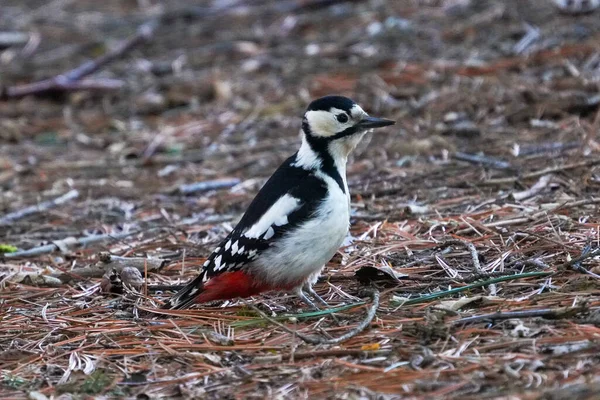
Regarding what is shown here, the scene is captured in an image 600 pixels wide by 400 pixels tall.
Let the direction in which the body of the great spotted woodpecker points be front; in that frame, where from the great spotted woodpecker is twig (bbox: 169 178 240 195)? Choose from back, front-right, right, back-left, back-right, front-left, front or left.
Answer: left

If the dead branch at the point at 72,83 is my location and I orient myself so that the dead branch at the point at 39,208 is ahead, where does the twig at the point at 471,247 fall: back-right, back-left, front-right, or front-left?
front-left

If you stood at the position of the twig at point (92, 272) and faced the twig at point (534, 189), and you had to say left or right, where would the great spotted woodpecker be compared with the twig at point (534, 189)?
right

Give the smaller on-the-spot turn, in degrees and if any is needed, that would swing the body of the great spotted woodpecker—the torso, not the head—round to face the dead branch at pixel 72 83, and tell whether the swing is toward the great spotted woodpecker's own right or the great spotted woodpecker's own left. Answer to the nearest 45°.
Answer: approximately 90° to the great spotted woodpecker's own left

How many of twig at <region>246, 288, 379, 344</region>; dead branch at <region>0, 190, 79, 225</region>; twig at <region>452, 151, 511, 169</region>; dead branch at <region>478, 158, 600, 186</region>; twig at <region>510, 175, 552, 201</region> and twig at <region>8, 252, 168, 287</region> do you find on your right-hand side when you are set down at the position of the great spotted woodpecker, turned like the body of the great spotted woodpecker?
1

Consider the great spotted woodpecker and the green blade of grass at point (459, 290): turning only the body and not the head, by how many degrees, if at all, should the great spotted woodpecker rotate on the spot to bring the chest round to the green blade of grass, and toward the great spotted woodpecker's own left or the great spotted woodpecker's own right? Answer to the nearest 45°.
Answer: approximately 45° to the great spotted woodpecker's own right

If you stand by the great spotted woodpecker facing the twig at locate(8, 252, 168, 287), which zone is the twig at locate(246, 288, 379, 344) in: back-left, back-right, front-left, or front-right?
back-left

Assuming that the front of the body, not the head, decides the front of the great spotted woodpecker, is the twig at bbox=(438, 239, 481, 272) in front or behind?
in front

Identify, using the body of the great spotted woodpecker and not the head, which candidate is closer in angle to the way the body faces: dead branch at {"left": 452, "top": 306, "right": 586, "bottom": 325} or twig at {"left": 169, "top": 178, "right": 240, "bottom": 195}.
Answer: the dead branch

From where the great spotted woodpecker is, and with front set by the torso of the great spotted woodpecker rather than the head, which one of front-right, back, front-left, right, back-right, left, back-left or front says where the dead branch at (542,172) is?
front-left

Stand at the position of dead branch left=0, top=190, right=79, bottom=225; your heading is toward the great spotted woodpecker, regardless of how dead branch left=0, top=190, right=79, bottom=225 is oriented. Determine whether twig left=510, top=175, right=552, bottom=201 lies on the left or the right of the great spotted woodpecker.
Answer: left

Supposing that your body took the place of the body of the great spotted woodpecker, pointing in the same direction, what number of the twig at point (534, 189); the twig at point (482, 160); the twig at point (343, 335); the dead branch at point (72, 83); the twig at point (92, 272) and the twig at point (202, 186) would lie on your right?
1

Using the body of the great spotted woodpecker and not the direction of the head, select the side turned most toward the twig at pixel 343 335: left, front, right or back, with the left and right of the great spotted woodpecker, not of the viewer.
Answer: right

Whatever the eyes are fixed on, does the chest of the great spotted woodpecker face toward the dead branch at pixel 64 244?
no

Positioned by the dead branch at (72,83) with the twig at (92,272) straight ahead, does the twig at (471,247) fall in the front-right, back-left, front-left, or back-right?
front-left

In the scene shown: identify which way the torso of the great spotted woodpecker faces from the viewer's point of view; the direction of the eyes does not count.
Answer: to the viewer's right

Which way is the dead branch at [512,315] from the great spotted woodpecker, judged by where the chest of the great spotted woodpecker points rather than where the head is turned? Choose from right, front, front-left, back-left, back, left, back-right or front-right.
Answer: front-right

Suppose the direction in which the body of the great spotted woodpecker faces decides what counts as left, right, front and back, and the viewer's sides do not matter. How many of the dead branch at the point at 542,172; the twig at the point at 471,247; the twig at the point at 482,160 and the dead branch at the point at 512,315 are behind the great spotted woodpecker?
0

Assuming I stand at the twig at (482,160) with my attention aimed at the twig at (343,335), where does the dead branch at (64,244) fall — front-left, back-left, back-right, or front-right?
front-right

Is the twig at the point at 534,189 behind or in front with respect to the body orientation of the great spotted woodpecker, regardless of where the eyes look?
in front
